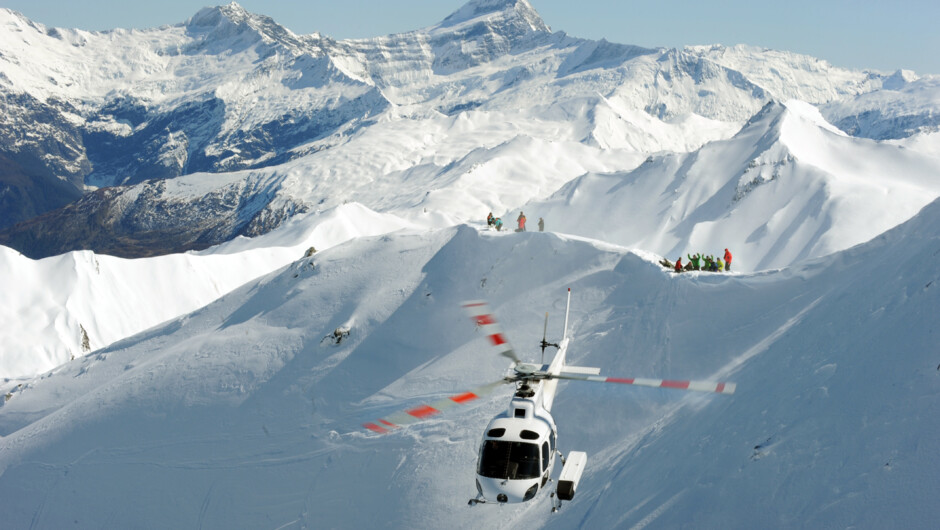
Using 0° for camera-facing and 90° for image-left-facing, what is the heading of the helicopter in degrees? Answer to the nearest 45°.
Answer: approximately 0°
